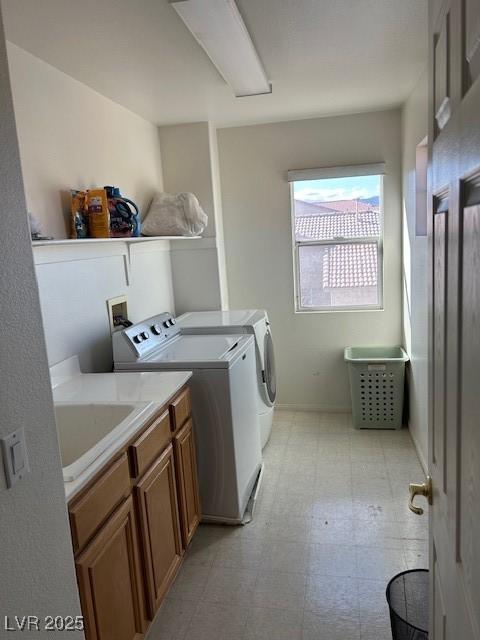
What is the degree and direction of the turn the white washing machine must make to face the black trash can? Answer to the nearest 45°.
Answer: approximately 45° to its right

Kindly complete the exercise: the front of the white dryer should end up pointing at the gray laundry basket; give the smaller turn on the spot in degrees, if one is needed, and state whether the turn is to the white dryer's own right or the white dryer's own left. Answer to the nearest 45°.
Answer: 0° — it already faces it

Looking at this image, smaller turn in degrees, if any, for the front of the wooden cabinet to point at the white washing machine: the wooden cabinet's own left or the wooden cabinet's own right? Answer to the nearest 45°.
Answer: approximately 90° to the wooden cabinet's own left

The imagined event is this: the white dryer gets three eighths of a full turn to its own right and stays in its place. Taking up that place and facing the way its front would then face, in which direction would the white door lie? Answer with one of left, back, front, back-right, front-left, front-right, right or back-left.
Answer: front-left

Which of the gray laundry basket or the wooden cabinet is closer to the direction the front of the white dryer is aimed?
the gray laundry basket

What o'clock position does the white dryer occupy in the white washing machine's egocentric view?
The white dryer is roughly at 10 o'clock from the white washing machine.

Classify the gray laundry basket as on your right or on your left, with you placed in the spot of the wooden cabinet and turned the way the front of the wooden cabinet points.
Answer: on your left

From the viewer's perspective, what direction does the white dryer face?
to the viewer's right

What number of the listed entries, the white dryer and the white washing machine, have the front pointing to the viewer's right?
2

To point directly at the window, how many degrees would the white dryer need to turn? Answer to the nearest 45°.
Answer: approximately 45° to its left

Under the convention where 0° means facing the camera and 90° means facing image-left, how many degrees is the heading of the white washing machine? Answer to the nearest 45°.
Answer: approximately 270°

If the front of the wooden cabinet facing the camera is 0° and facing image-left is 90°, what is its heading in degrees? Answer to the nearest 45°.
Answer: approximately 315°
